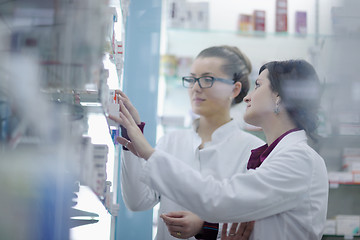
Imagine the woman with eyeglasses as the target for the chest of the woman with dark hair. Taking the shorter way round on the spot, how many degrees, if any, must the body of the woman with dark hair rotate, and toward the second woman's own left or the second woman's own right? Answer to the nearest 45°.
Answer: approximately 90° to the second woman's own right

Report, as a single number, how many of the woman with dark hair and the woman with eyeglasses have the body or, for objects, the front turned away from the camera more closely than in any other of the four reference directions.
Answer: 0

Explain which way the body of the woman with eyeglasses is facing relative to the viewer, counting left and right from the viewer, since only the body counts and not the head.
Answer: facing the viewer and to the left of the viewer

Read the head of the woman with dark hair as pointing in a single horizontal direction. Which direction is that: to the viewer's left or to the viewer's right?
to the viewer's left

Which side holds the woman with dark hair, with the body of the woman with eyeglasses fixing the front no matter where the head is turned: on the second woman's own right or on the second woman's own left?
on the second woman's own left

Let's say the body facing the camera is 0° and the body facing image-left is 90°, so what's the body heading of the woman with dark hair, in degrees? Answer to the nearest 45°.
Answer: approximately 90°

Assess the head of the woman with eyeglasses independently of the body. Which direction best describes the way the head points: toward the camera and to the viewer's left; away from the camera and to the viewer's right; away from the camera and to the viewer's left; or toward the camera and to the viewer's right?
toward the camera and to the viewer's left
